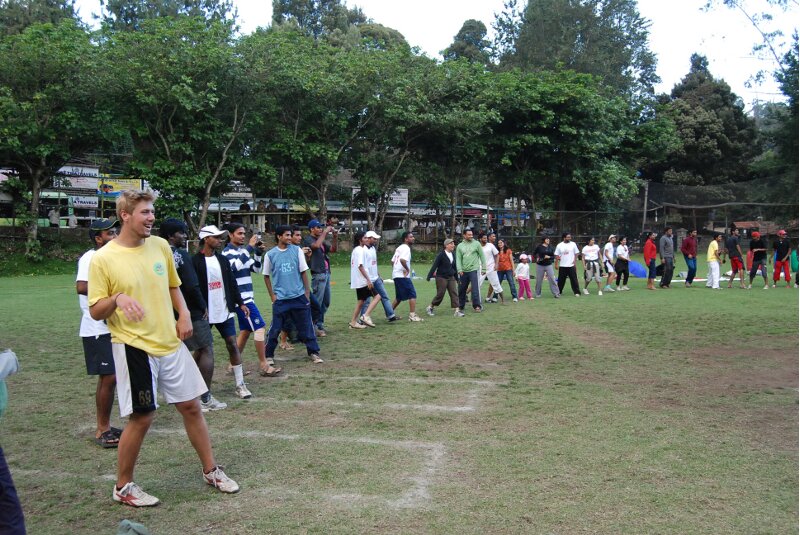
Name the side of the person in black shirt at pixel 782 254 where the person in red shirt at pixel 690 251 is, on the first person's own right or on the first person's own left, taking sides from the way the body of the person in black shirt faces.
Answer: on the first person's own right

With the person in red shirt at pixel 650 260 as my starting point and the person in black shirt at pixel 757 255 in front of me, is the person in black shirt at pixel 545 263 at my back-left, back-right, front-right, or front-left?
back-right

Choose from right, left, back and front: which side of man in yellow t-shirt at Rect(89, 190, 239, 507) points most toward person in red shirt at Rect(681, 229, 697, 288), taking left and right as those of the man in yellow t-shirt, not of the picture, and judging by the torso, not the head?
left

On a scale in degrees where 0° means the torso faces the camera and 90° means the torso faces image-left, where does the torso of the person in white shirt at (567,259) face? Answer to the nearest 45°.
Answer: approximately 0°

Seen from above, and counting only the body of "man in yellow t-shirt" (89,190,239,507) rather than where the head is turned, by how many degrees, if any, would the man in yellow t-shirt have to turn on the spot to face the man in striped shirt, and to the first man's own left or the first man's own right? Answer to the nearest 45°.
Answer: approximately 135° to the first man's own left

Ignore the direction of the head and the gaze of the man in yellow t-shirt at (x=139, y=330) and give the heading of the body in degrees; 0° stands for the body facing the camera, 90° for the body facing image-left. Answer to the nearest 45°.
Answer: approximately 315°

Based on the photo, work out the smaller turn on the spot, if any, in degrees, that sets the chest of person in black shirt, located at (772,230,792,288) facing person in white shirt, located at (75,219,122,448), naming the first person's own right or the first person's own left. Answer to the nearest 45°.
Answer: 0° — they already face them

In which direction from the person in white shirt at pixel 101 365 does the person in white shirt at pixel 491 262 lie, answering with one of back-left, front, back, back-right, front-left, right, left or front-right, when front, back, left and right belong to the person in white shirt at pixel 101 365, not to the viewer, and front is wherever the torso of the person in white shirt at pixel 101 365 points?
front-left
